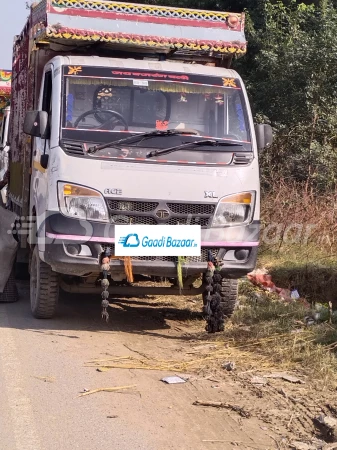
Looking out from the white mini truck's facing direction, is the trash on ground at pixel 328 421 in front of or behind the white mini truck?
in front

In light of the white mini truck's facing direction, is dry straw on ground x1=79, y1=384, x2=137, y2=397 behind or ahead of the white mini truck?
ahead

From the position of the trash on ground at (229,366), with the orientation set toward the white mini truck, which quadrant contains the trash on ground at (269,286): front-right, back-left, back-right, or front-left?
front-right

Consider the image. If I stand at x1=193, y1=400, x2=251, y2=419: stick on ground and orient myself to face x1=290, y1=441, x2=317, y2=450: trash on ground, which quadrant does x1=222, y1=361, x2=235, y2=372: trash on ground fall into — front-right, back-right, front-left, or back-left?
back-left

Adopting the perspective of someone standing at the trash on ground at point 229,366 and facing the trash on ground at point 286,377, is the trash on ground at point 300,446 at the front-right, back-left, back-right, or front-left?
front-right

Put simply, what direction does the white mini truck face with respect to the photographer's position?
facing the viewer

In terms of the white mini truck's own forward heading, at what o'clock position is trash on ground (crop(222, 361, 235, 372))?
The trash on ground is roughly at 11 o'clock from the white mini truck.

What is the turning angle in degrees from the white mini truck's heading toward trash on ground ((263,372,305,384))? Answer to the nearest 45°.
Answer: approximately 45° to its left

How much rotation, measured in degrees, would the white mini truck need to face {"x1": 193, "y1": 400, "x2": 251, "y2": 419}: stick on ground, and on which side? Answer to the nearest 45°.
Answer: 0° — it already faces it

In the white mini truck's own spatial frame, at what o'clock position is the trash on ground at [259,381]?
The trash on ground is roughly at 11 o'clock from the white mini truck.

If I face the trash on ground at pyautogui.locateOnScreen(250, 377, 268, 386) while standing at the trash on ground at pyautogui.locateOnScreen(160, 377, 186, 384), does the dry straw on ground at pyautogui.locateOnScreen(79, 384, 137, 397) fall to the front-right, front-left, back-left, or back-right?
back-right

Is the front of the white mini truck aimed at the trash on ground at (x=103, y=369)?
yes

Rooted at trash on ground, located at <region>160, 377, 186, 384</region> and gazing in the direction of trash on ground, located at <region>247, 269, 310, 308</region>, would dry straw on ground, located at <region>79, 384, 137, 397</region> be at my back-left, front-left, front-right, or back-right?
back-left

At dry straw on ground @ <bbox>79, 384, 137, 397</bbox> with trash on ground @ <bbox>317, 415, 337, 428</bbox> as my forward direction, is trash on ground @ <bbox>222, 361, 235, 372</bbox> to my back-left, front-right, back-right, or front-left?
front-left

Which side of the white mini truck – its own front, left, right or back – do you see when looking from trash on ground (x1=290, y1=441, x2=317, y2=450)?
front

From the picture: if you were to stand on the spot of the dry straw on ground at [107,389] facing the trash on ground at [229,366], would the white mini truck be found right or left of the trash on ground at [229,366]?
left

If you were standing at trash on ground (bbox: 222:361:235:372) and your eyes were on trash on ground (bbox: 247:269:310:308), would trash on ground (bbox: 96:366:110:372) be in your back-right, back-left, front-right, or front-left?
back-left
